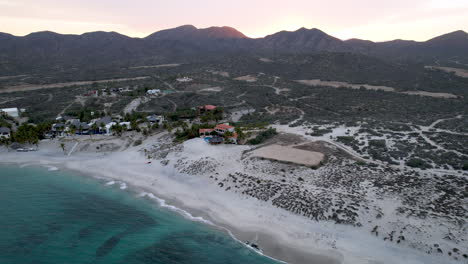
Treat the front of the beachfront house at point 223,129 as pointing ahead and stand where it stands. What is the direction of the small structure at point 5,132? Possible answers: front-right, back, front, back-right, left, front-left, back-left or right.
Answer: front-right

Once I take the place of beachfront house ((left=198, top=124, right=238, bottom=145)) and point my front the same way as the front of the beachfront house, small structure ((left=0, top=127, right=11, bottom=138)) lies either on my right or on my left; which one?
on my right

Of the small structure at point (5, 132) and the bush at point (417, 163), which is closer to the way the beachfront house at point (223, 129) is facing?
the small structure

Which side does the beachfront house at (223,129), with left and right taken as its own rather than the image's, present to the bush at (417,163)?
left

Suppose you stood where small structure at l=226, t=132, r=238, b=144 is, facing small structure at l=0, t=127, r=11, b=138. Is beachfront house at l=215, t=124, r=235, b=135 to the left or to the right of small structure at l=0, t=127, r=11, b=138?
right

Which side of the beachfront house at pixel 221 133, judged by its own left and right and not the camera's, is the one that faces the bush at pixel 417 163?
left

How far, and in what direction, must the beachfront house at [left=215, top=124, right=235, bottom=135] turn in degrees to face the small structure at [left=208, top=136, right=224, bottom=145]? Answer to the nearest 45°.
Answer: approximately 45° to its left

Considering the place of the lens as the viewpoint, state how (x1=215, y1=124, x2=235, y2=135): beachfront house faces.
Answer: facing the viewer and to the left of the viewer

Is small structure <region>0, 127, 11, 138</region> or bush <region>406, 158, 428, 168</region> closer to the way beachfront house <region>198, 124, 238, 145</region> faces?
the small structure

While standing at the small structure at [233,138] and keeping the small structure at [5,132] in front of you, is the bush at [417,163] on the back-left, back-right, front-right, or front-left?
back-left
